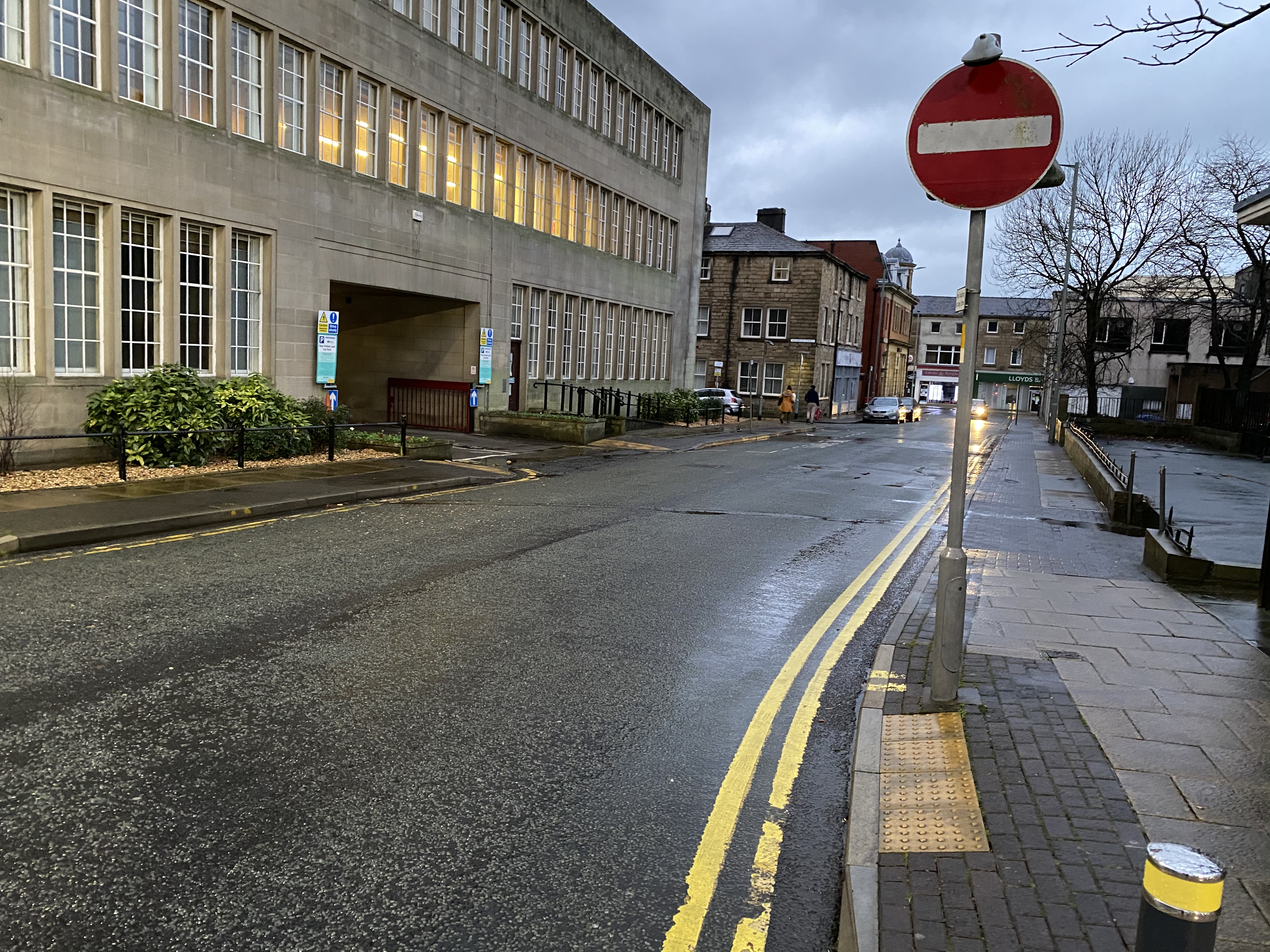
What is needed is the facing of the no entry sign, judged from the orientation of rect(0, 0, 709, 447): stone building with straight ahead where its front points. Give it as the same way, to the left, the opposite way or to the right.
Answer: to the right

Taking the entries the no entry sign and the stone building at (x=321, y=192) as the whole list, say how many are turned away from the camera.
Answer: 0

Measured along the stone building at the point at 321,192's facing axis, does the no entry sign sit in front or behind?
in front

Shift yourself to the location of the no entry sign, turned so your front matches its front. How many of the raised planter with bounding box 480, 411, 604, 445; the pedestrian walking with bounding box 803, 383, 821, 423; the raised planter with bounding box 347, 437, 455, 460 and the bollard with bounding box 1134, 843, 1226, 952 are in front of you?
1

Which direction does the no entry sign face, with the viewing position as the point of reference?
facing the viewer

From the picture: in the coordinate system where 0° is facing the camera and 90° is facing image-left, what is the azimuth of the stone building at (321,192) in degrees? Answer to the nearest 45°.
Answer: approximately 315°

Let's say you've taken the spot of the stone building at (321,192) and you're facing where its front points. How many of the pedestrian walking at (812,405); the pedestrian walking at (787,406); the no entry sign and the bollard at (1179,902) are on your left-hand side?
2

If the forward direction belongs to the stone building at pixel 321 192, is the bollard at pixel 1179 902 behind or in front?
in front

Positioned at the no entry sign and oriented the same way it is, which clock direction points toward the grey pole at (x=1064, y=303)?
The grey pole is roughly at 6 o'clock from the no entry sign.

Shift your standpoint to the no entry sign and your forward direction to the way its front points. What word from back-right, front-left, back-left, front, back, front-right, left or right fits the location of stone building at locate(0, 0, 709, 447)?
back-right

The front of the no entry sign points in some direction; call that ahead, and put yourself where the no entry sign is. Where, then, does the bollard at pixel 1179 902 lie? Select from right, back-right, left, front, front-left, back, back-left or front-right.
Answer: front

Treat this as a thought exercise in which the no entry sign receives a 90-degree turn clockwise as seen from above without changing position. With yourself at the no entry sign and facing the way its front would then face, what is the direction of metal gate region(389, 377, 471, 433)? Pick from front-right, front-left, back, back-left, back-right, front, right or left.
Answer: front-right

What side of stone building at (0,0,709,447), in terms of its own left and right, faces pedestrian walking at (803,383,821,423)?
left

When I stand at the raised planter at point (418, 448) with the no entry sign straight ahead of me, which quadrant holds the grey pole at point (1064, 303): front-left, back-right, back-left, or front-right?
back-left

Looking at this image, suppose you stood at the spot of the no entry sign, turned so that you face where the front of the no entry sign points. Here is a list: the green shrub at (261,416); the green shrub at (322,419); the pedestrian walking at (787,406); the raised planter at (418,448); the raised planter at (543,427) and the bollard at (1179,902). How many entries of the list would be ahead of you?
1
